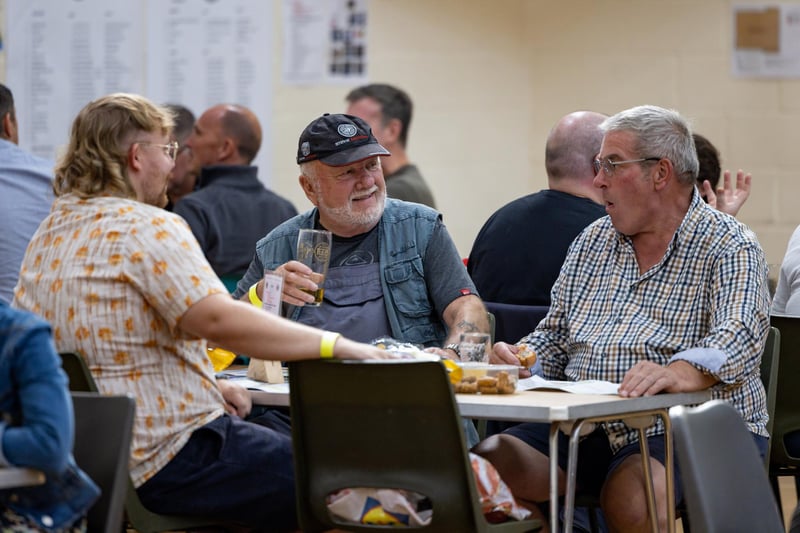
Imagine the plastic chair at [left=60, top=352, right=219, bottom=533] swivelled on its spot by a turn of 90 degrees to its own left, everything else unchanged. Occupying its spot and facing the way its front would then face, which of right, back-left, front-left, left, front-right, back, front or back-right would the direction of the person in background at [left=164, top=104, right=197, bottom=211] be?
front

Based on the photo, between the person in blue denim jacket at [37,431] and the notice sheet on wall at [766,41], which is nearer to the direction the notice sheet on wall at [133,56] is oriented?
the person in blue denim jacket

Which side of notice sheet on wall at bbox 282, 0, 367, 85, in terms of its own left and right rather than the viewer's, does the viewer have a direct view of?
front

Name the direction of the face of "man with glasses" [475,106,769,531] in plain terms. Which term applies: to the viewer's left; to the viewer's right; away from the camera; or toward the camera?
to the viewer's left

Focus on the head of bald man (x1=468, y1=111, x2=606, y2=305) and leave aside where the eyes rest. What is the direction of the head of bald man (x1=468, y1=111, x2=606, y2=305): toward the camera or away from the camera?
away from the camera

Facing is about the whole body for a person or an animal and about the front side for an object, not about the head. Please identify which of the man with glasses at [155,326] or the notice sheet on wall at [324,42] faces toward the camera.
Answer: the notice sheet on wall

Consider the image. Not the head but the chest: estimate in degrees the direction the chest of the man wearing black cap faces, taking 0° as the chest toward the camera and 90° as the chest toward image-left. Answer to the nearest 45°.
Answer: approximately 0°

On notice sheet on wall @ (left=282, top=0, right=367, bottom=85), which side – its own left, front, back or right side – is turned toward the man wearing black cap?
front

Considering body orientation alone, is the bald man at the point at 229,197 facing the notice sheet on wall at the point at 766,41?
no

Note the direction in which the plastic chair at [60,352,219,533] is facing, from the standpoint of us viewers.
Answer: facing to the right of the viewer

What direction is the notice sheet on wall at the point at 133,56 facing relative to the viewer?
toward the camera

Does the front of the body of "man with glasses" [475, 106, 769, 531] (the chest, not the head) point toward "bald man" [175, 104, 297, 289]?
no

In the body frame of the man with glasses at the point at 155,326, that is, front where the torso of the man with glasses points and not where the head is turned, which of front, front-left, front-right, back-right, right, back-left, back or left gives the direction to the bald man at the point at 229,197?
front-left

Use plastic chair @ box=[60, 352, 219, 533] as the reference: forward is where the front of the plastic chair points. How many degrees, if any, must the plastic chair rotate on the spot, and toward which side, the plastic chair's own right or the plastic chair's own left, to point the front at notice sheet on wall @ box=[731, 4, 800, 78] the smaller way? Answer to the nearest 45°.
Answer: approximately 45° to the plastic chair's own left

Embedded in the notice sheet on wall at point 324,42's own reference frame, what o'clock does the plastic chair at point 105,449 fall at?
The plastic chair is roughly at 12 o'clock from the notice sheet on wall.

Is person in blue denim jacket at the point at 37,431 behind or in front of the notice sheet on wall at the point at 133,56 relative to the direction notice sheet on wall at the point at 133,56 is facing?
in front

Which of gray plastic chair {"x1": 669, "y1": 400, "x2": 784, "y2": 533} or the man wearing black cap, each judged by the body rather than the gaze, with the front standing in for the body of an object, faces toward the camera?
the man wearing black cap

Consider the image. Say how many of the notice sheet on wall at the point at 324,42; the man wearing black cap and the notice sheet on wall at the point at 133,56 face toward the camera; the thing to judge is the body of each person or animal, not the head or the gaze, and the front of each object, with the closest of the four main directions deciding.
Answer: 3

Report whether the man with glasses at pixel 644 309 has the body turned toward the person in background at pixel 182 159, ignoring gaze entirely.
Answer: no

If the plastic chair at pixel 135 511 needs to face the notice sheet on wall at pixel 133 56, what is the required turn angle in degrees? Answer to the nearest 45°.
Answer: approximately 90° to its left

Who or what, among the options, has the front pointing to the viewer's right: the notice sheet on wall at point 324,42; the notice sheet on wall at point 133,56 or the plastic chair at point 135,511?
the plastic chair
